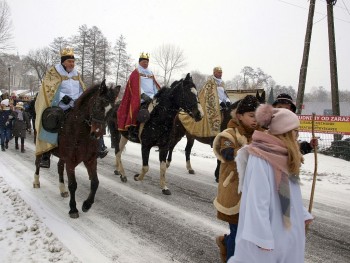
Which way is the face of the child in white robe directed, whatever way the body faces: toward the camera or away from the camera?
away from the camera

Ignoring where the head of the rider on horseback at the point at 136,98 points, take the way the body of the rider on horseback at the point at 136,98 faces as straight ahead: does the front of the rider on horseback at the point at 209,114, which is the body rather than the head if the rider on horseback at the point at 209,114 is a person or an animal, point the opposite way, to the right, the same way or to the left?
the same way

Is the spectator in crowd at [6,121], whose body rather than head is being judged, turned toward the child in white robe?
yes

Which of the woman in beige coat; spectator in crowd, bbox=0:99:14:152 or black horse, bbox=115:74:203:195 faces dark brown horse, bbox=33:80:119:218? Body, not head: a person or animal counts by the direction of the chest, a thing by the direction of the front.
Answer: the spectator in crowd

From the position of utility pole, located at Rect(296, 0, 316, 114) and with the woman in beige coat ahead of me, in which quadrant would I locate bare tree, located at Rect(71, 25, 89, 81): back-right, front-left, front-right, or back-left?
back-right

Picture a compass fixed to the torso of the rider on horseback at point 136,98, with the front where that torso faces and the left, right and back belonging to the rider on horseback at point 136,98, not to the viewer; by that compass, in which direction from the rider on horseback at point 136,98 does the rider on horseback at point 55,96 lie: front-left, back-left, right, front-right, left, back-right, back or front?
right

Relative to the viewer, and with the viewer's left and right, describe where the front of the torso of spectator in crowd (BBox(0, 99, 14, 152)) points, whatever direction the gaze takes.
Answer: facing the viewer

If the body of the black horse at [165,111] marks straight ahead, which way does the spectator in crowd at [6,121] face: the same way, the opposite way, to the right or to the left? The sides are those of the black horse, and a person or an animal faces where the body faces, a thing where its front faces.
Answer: the same way

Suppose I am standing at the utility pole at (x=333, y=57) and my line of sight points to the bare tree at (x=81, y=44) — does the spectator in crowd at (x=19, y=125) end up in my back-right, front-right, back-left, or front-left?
front-left
